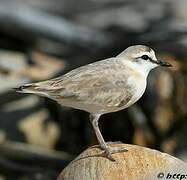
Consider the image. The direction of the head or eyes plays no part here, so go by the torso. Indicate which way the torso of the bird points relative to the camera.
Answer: to the viewer's right
